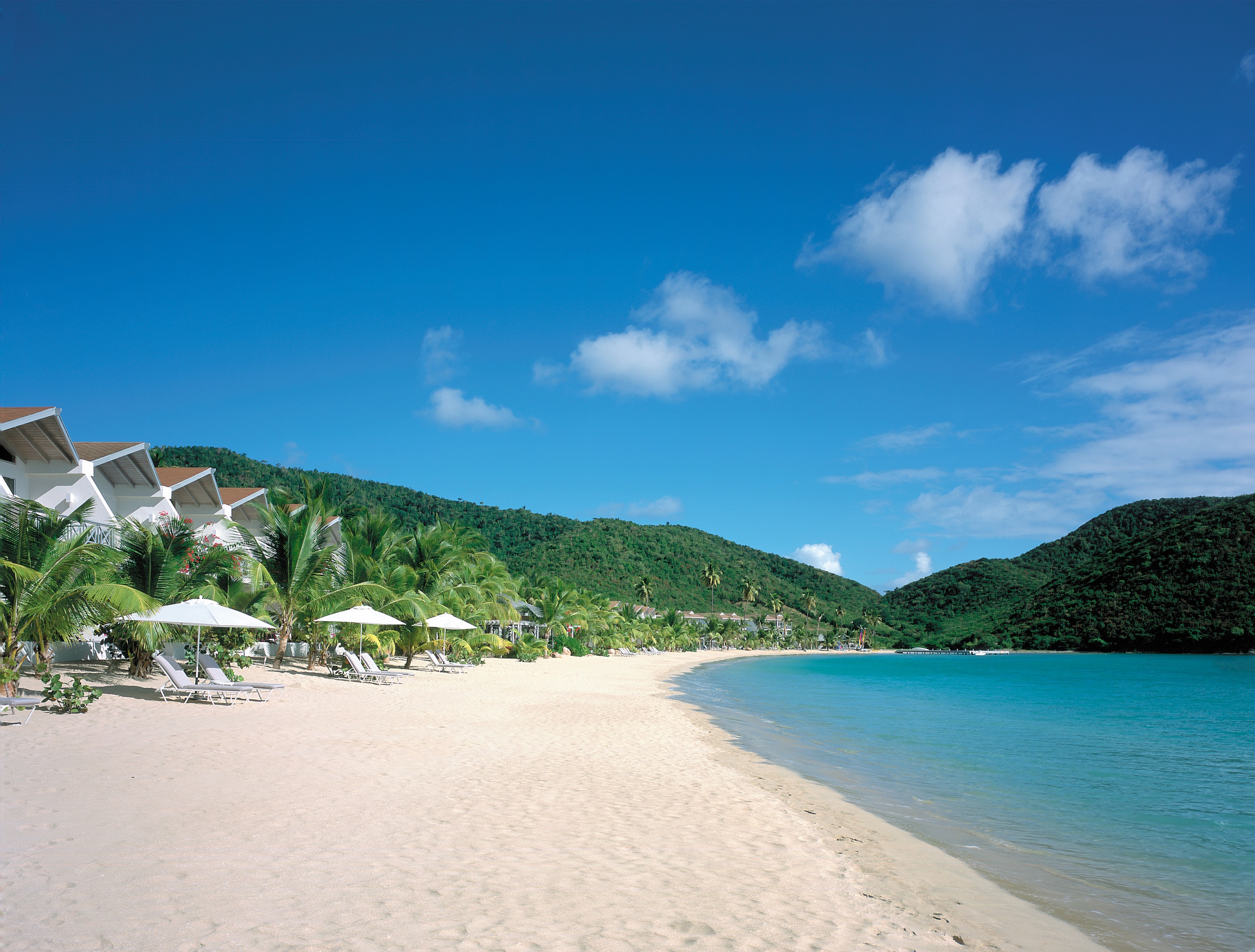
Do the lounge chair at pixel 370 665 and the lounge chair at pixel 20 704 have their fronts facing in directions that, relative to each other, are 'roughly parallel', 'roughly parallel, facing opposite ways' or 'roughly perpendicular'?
roughly parallel

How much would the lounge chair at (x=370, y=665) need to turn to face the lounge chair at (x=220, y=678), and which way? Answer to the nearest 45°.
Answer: approximately 135° to its right

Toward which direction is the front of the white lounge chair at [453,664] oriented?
to the viewer's right

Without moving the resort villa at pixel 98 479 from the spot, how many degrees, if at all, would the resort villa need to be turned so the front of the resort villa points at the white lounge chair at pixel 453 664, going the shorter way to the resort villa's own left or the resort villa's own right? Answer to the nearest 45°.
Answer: approximately 45° to the resort villa's own left

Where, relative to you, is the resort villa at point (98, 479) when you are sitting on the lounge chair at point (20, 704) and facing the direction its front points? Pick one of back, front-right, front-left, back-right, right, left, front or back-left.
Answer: left

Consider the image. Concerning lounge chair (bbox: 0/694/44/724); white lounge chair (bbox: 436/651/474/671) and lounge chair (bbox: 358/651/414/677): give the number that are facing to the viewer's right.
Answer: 3

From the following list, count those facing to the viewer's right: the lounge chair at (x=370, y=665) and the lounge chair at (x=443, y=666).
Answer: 2

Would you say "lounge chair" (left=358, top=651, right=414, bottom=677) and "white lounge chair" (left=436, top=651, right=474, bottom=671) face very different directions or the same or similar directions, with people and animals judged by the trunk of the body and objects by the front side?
same or similar directions

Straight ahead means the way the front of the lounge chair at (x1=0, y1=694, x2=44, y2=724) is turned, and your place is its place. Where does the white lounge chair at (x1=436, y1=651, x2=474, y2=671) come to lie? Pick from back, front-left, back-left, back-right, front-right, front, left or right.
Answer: front-left

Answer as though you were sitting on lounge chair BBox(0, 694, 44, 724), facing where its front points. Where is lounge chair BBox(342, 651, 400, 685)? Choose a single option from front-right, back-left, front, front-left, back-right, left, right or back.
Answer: front-left

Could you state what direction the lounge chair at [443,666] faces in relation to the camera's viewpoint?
facing to the right of the viewer

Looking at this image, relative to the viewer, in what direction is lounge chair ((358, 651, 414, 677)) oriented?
to the viewer's right

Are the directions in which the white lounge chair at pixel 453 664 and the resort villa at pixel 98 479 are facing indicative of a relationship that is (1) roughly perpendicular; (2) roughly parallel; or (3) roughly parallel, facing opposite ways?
roughly parallel

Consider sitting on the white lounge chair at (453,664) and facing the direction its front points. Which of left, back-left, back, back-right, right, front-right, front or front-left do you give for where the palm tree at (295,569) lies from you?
back-right

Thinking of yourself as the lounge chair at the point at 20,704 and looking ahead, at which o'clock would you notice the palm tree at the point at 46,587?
The palm tree is roughly at 9 o'clock from the lounge chair.

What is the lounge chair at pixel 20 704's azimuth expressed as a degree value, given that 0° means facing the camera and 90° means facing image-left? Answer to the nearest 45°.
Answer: approximately 270°

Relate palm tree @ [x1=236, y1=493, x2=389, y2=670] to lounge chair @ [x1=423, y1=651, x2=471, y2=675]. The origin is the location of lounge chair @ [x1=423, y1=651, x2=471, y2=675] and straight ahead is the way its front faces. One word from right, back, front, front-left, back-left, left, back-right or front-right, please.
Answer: back-right

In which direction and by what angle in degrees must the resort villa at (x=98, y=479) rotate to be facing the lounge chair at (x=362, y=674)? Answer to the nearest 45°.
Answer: approximately 45° to its left
